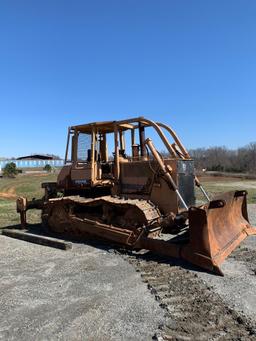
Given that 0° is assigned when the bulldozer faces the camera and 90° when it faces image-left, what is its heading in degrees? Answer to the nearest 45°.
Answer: approximately 315°
